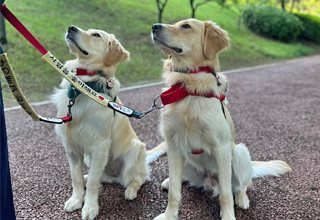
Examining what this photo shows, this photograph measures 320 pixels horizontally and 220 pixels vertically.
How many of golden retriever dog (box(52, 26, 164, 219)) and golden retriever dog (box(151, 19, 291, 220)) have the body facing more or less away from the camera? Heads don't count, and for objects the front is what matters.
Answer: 0

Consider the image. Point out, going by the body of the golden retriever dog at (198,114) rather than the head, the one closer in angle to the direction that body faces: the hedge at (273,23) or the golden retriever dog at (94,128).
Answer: the golden retriever dog

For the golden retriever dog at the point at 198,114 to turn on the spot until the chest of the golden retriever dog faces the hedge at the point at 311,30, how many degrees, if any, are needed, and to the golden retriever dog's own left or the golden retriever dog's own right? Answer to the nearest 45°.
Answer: approximately 135° to the golden retriever dog's own right

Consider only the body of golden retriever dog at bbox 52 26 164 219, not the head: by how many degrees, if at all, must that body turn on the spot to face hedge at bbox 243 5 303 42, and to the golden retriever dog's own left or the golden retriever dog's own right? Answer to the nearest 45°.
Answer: approximately 180°

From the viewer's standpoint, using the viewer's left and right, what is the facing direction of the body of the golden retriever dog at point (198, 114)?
facing the viewer and to the left of the viewer

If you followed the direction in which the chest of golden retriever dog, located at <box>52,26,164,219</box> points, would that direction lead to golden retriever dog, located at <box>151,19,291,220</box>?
no

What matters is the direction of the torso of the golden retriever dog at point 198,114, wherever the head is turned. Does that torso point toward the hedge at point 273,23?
no

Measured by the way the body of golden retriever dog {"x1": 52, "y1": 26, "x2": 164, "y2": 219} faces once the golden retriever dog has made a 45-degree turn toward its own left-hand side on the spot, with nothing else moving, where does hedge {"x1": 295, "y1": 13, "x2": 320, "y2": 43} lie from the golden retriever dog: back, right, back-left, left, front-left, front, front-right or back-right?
back-left

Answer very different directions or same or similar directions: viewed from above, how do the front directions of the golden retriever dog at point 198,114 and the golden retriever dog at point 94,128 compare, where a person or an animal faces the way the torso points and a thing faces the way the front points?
same or similar directions
